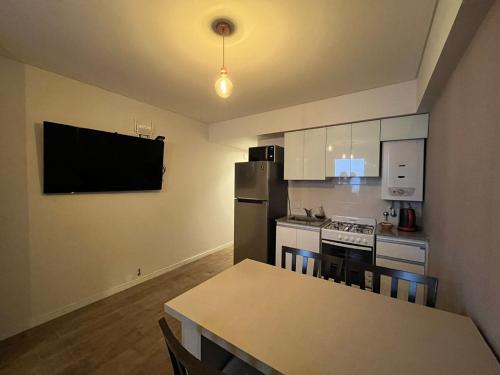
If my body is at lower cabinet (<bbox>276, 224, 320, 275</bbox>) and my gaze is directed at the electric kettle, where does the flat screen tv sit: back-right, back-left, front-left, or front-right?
back-right

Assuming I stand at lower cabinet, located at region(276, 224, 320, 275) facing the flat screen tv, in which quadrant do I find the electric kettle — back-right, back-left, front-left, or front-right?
back-left

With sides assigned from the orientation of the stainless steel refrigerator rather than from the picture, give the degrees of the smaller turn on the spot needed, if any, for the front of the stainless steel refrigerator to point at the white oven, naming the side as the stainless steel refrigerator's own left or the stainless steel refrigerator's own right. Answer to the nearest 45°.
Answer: approximately 90° to the stainless steel refrigerator's own left

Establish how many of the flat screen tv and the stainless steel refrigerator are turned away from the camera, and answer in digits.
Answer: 0

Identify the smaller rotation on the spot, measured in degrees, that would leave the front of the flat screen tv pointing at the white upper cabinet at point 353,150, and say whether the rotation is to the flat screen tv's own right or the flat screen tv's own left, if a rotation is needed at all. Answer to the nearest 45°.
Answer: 0° — it already faces it

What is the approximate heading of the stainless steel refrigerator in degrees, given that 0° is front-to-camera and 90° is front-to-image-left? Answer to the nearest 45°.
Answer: approximately 45°

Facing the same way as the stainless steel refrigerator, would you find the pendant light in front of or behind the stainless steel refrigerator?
in front

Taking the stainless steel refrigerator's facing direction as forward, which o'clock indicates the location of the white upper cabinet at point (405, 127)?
The white upper cabinet is roughly at 8 o'clock from the stainless steel refrigerator.

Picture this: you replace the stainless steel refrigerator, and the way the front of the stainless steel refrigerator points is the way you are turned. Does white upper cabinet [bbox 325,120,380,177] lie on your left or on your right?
on your left

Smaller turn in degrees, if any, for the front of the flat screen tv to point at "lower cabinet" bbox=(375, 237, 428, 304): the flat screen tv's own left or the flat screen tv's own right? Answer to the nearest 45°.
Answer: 0° — it already faces it

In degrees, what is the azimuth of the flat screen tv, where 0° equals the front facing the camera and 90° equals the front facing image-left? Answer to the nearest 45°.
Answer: approximately 315°

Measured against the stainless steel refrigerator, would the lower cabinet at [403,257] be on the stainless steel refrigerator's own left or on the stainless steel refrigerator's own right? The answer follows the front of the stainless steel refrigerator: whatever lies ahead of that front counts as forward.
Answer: on the stainless steel refrigerator's own left

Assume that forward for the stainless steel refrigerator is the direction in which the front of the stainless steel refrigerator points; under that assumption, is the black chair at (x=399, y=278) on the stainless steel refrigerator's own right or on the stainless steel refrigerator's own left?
on the stainless steel refrigerator's own left

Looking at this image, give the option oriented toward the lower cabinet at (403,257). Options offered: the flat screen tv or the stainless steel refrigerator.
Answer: the flat screen tv
